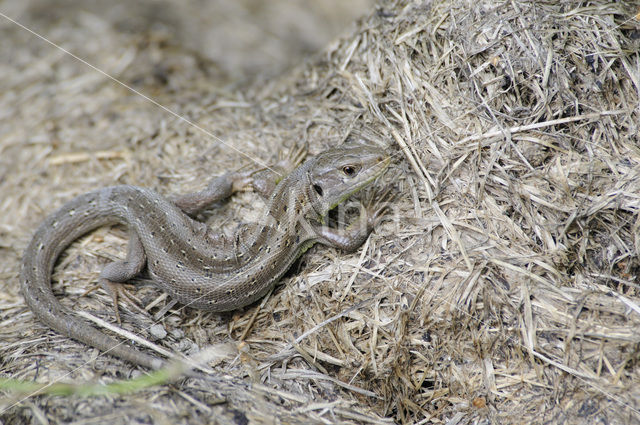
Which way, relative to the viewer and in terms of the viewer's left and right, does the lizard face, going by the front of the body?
facing to the right of the viewer
